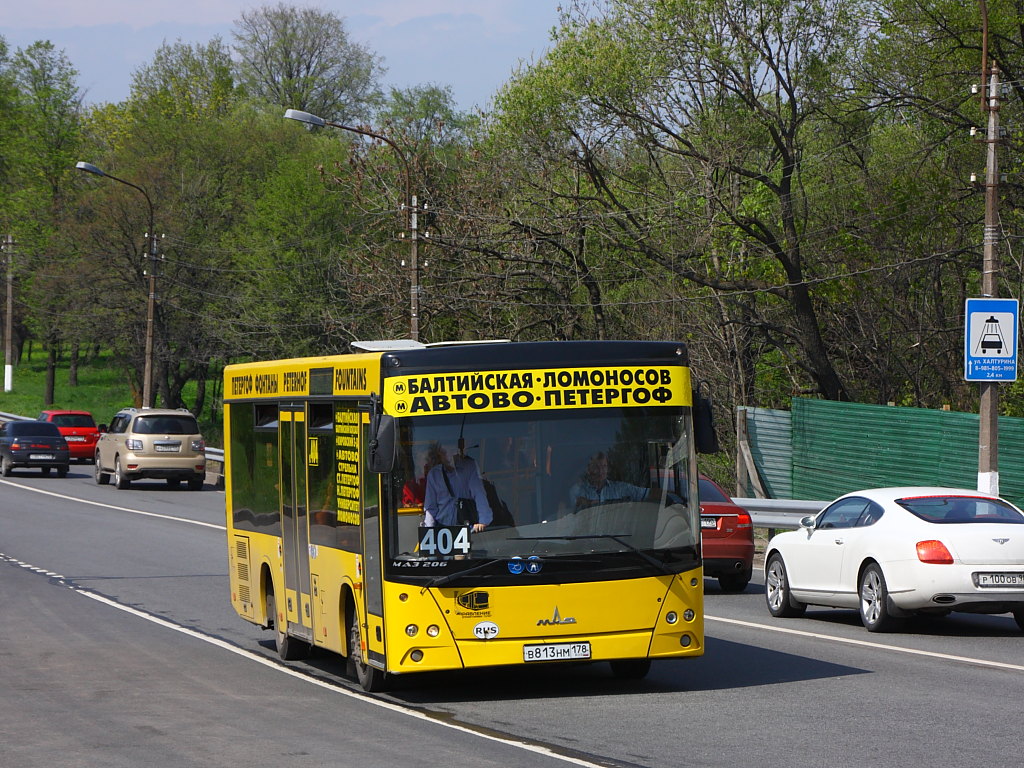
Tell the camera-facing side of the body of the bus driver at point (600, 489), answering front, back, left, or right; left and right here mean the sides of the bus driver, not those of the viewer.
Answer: front

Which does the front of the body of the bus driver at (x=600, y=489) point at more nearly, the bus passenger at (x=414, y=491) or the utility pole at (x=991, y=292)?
the bus passenger

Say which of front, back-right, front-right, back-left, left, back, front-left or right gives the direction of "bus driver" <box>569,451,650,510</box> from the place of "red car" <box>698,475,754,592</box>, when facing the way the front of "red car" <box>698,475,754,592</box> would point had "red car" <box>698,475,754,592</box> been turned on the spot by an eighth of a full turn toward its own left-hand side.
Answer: back-left

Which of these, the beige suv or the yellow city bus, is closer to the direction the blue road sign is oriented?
the yellow city bus

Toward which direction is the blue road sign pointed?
toward the camera

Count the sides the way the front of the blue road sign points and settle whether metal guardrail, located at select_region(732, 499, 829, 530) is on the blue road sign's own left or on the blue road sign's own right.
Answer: on the blue road sign's own right

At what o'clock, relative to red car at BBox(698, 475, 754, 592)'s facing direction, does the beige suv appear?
The beige suv is roughly at 11 o'clock from the red car.

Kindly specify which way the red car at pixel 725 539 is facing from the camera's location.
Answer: facing away from the viewer

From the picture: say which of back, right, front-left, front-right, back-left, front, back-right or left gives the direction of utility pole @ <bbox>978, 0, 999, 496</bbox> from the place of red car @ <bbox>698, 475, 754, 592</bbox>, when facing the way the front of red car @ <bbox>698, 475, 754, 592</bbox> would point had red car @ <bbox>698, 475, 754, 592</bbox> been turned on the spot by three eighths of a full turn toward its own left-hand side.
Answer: back

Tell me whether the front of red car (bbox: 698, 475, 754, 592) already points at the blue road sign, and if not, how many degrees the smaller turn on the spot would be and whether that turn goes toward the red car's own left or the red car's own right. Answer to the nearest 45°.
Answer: approximately 45° to the red car's own right

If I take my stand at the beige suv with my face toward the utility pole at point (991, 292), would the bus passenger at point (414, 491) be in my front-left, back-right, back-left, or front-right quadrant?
front-right
